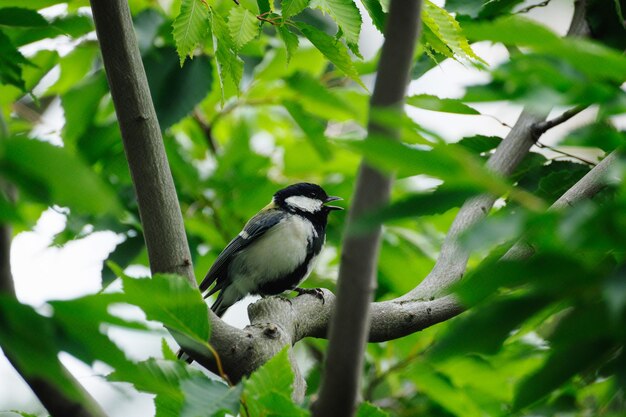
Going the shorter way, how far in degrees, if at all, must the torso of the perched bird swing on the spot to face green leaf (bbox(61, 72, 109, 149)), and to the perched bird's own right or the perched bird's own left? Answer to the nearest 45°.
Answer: approximately 135° to the perched bird's own right

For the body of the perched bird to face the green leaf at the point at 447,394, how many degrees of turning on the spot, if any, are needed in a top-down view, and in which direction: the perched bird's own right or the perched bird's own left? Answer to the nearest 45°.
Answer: approximately 45° to the perched bird's own right

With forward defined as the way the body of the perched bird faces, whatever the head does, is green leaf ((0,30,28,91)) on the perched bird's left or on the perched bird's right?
on the perched bird's right

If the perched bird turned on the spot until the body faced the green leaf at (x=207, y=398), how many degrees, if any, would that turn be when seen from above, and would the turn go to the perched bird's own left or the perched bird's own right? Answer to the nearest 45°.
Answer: approximately 90° to the perched bird's own right

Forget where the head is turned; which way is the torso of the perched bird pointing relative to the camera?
to the viewer's right
